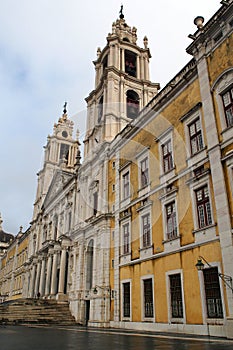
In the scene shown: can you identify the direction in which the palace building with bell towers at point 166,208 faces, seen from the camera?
facing the viewer and to the left of the viewer

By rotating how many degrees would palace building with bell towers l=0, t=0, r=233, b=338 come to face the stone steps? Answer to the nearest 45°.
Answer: approximately 90° to its right
